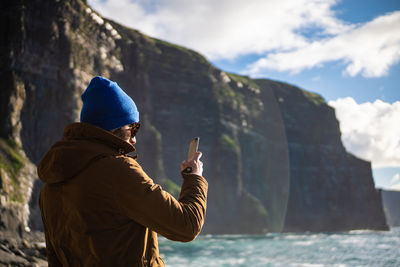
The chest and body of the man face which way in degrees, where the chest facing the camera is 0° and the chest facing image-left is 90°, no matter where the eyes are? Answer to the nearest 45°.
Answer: approximately 225°

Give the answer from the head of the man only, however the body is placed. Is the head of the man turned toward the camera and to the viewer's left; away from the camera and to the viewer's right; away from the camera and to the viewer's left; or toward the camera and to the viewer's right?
away from the camera and to the viewer's right
